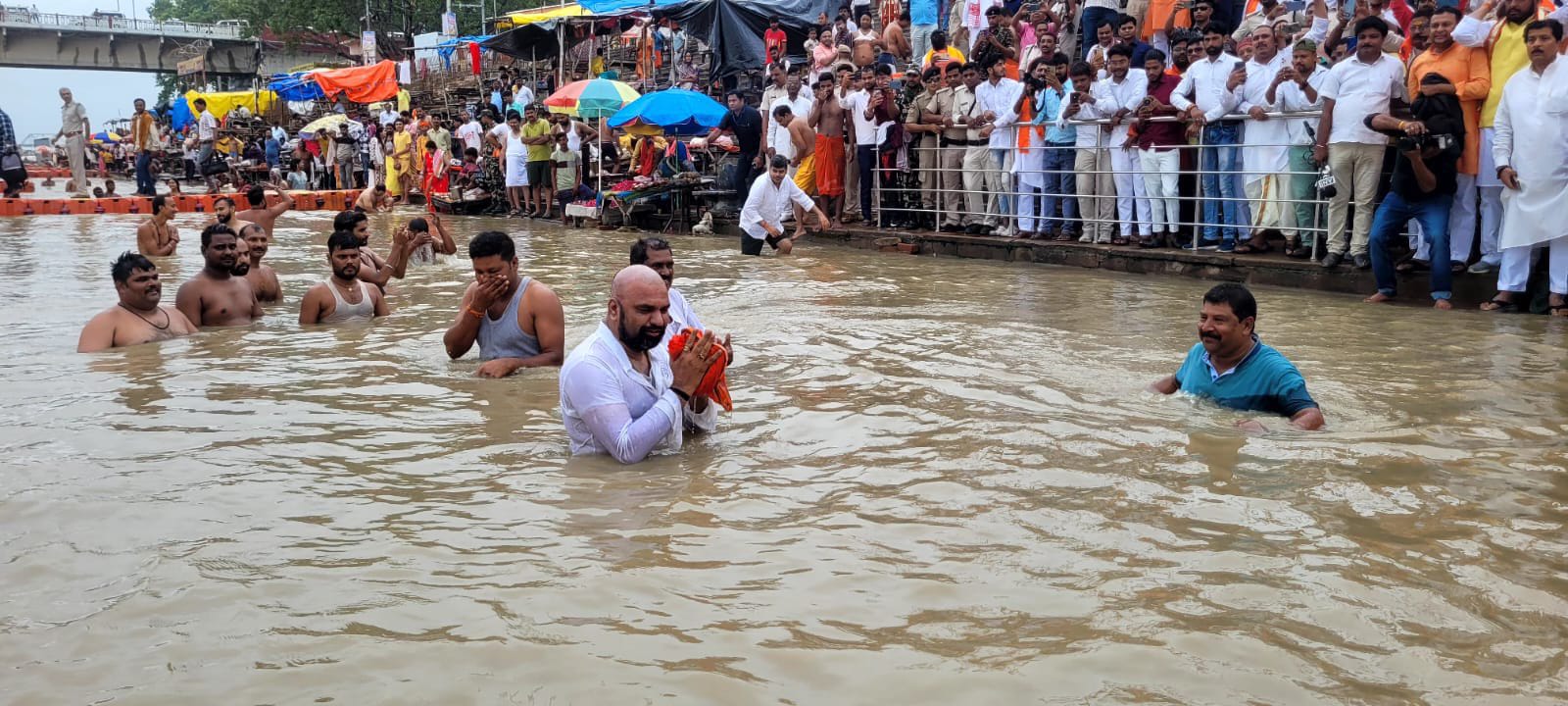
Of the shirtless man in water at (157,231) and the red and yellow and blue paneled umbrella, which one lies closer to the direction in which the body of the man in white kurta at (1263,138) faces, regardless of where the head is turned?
the shirtless man in water

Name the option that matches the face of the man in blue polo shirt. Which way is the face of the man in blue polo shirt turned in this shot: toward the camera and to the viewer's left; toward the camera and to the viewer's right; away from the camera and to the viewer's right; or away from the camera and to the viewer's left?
toward the camera and to the viewer's left

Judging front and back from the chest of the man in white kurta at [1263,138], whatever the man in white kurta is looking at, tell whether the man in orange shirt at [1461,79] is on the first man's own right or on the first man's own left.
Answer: on the first man's own left

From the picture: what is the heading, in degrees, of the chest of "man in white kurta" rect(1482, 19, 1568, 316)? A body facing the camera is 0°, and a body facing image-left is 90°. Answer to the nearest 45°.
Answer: approximately 45°

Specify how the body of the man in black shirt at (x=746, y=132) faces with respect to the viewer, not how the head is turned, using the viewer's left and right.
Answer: facing the viewer and to the left of the viewer

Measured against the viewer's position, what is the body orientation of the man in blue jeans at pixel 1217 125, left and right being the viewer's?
facing the viewer

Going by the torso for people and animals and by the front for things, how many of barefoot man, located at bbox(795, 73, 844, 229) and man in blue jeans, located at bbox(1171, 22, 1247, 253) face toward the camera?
2

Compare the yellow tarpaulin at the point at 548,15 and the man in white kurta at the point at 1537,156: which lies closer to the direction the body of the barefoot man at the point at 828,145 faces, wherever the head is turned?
the man in white kurta

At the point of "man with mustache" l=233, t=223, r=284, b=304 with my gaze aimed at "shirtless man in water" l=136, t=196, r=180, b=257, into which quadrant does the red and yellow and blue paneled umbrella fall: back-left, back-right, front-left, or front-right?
front-right

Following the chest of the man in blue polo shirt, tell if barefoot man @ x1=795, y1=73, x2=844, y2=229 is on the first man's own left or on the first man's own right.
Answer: on the first man's own right

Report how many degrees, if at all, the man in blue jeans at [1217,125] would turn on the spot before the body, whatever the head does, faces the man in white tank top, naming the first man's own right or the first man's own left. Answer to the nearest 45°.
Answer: approximately 45° to the first man's own right

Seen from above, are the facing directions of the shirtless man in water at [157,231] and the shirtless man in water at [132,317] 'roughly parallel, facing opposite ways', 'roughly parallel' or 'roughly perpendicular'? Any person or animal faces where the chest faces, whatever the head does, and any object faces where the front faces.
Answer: roughly parallel

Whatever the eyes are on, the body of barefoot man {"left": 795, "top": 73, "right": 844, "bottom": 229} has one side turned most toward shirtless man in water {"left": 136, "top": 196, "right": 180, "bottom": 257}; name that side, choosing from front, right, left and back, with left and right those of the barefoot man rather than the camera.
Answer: right

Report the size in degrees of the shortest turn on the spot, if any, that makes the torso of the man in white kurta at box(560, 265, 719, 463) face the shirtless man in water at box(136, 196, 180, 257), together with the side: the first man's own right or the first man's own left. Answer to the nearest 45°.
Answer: approximately 180°
